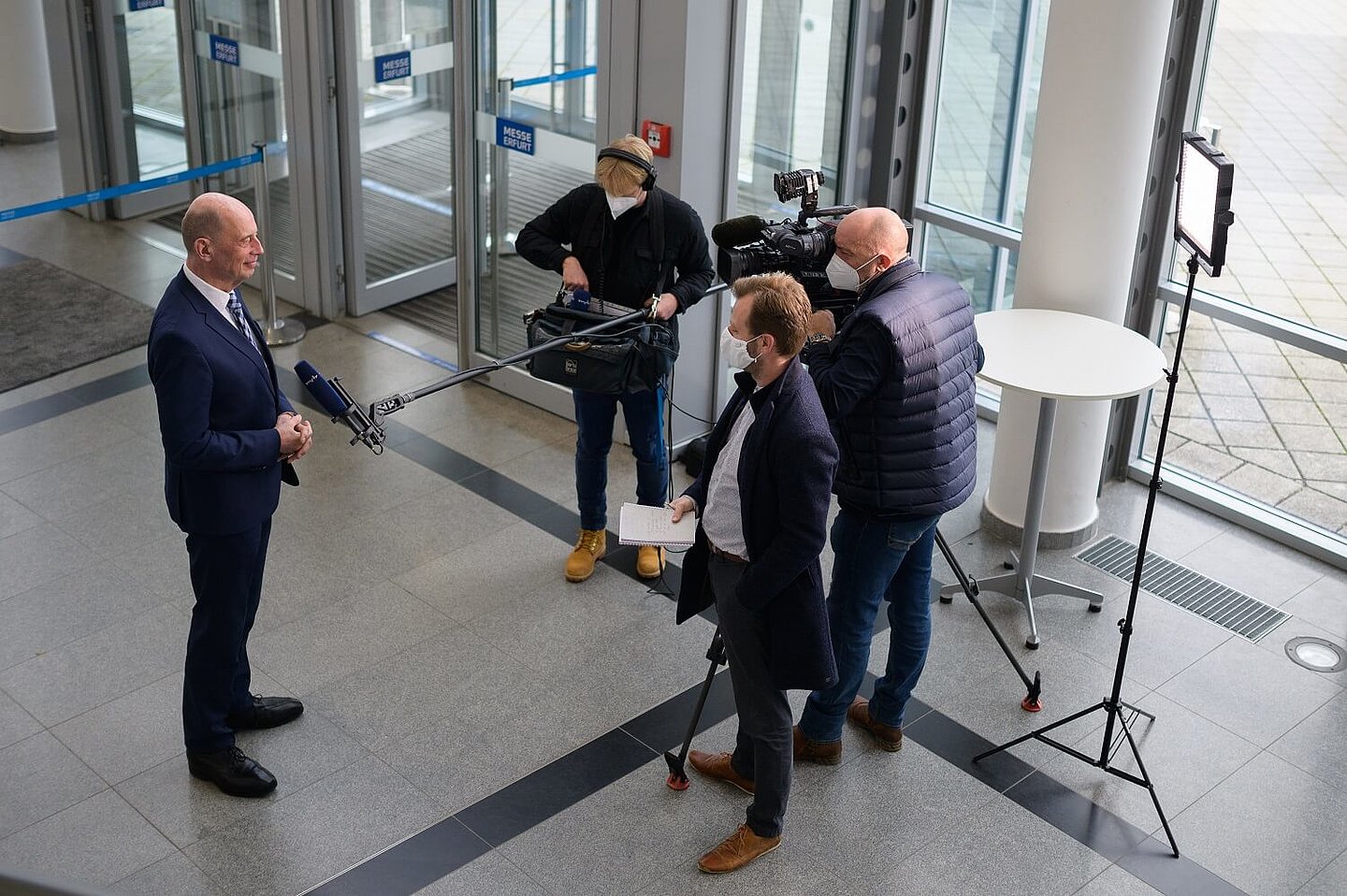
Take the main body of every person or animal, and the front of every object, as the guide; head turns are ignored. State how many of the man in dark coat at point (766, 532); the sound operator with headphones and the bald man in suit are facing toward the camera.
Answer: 1

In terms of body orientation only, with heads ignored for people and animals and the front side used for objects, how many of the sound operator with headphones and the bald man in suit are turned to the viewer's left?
0

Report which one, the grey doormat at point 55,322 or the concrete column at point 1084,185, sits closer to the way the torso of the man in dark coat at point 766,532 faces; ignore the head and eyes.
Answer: the grey doormat

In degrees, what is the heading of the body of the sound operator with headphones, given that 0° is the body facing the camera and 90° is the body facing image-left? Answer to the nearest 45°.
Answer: approximately 0°

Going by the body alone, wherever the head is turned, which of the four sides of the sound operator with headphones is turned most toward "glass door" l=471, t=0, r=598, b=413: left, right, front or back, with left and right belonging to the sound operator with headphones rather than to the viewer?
back

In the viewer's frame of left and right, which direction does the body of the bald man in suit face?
facing to the right of the viewer

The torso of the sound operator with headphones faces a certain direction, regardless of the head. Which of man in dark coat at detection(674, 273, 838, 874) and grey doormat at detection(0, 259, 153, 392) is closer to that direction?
the man in dark coat

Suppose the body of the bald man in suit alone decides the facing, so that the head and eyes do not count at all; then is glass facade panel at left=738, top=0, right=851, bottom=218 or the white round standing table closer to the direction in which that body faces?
the white round standing table

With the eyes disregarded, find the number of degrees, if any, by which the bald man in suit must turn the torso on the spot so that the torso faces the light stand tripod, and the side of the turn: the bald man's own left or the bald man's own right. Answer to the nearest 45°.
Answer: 0° — they already face it

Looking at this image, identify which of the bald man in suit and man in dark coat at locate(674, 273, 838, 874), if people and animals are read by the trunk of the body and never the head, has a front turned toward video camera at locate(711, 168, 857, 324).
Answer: the bald man in suit

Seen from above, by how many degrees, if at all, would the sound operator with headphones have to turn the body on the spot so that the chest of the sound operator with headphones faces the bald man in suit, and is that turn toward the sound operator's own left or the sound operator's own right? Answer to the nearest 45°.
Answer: approximately 45° to the sound operator's own right

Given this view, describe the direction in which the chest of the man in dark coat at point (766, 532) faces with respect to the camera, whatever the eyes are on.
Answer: to the viewer's left

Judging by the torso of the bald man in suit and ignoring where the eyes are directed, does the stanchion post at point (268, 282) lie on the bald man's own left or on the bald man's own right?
on the bald man's own left

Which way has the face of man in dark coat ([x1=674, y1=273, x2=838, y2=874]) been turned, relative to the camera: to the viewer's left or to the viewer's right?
to the viewer's left

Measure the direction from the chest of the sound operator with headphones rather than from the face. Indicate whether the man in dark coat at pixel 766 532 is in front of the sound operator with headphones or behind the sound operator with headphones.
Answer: in front

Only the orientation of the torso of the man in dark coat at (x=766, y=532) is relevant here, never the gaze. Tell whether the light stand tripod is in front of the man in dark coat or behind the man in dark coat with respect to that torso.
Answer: behind
